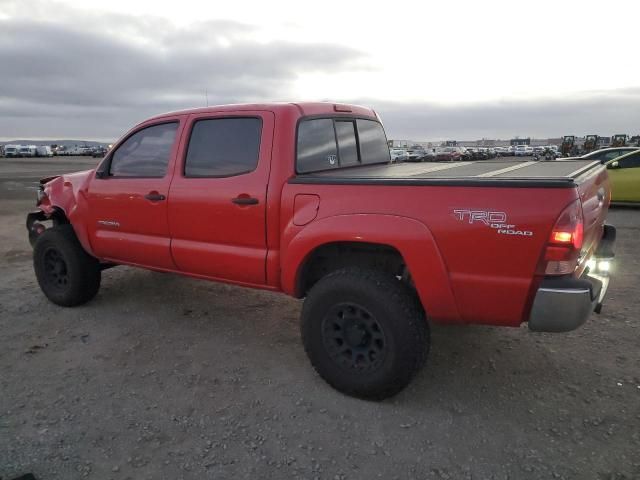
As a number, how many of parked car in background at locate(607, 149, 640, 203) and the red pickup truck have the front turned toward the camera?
0

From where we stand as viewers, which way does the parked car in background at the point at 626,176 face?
facing to the left of the viewer

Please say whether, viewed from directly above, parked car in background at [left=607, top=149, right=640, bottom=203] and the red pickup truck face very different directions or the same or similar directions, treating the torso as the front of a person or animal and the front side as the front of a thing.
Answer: same or similar directions

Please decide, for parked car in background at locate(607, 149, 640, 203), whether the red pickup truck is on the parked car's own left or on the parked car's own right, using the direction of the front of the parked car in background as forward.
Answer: on the parked car's own left

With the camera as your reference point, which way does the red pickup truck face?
facing away from the viewer and to the left of the viewer

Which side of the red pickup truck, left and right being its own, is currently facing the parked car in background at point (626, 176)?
right
